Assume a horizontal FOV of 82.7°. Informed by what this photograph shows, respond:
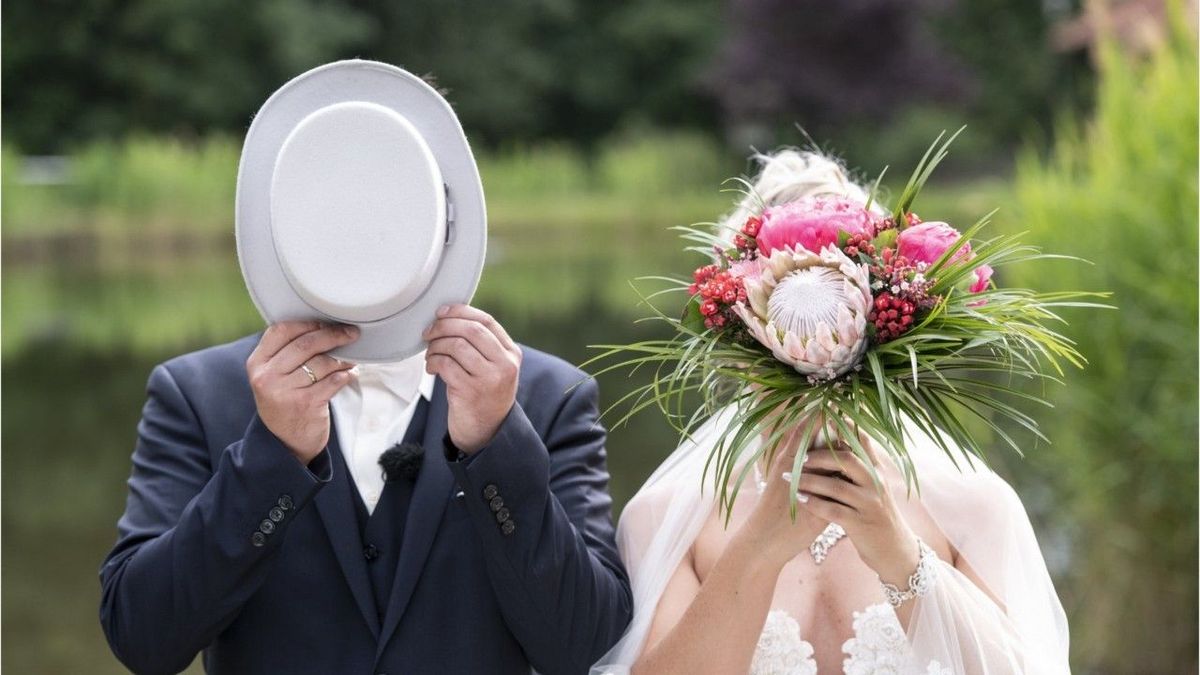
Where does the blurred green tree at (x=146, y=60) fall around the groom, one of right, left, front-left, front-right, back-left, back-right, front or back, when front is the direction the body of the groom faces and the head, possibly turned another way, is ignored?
back

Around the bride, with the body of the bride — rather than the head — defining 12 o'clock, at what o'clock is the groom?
The groom is roughly at 2 o'clock from the bride.

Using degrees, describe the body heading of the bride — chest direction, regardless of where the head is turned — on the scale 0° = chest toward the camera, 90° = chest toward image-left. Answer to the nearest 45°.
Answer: approximately 0°

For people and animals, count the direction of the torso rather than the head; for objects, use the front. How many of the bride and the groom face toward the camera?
2

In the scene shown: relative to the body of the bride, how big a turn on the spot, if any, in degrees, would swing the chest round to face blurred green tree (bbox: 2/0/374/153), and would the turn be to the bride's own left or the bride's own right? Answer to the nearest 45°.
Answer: approximately 135° to the bride's own right

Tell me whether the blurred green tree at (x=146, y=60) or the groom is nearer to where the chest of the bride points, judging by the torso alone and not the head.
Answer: the groom

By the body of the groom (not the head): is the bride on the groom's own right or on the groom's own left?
on the groom's own left

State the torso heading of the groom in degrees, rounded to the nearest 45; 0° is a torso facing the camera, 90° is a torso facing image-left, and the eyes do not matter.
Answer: approximately 0°

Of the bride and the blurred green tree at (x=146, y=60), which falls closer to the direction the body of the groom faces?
the bride
